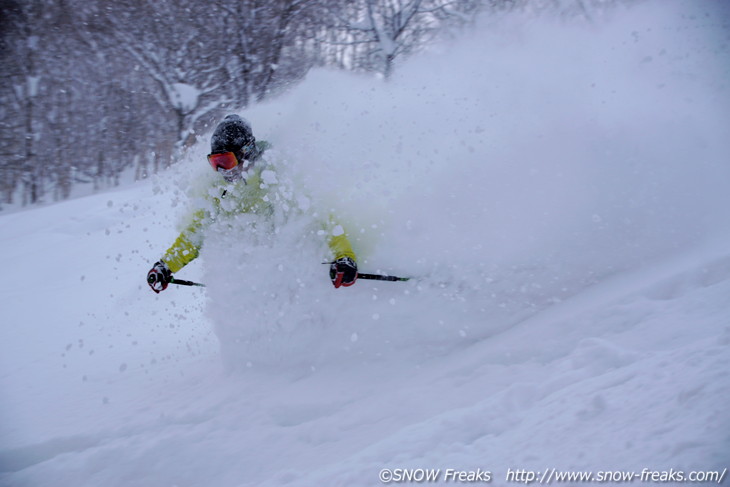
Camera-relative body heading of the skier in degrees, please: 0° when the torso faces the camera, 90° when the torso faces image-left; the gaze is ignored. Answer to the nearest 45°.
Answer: approximately 45°

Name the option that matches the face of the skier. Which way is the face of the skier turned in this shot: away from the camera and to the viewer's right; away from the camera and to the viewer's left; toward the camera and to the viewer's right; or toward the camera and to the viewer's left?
toward the camera and to the viewer's left
